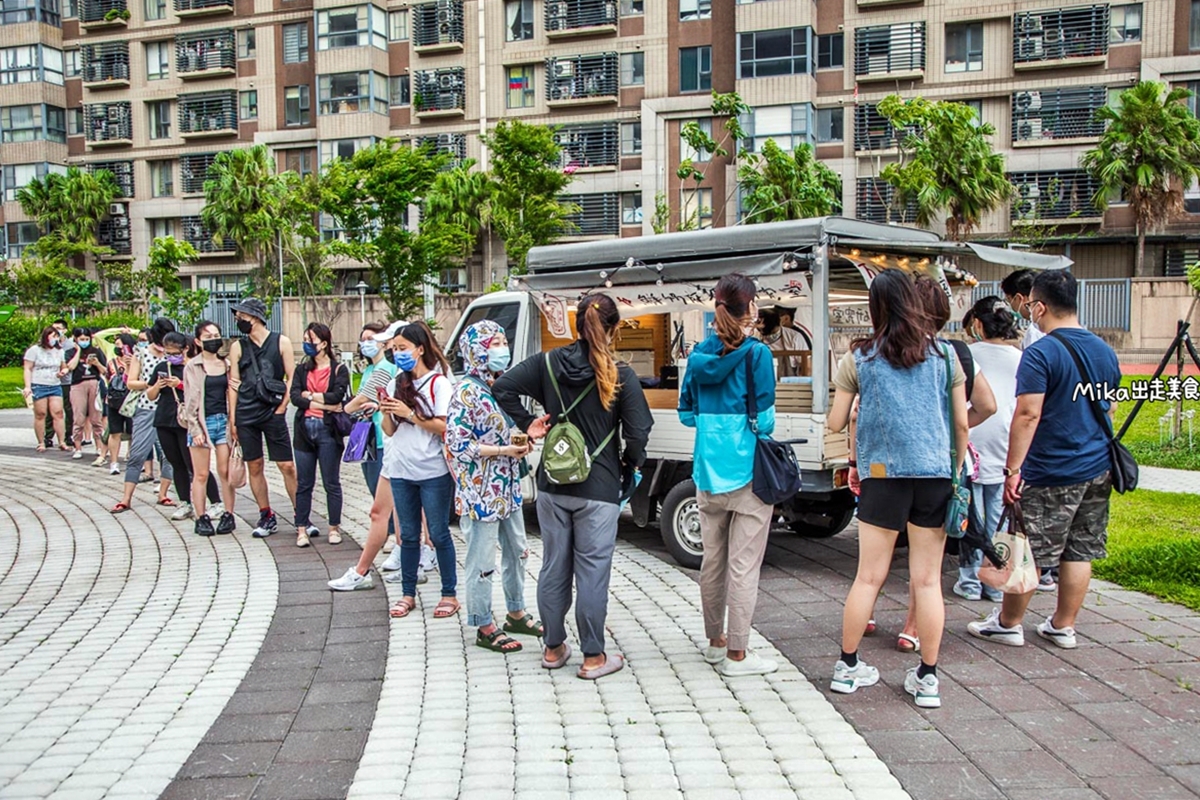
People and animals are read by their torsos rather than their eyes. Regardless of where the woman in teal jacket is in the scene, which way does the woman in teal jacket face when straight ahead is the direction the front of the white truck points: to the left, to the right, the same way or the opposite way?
to the right

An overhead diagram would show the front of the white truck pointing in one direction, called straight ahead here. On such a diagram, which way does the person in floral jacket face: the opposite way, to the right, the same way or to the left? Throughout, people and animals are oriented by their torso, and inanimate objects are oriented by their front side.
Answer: the opposite way

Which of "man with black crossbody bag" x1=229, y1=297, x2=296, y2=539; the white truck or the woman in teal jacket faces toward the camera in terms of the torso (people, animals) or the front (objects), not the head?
the man with black crossbody bag

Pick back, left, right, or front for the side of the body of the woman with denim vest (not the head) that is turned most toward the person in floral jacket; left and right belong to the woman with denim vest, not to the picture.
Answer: left

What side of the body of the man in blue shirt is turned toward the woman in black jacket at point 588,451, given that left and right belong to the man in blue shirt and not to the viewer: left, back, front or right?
left

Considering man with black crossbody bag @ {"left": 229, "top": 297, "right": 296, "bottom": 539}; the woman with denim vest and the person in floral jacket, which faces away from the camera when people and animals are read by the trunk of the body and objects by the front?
the woman with denim vest

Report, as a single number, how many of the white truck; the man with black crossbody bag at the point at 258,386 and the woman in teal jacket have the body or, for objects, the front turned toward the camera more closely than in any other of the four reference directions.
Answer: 1

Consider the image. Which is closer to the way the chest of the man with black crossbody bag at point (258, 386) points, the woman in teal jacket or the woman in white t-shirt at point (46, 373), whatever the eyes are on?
the woman in teal jacket

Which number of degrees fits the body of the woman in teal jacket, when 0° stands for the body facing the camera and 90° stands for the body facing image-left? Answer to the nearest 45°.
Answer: approximately 225°

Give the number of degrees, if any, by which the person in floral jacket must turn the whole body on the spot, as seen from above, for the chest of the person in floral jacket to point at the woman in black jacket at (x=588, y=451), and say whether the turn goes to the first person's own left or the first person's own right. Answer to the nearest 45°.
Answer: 0° — they already face them

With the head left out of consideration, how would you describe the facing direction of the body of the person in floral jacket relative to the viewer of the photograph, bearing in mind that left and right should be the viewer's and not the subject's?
facing the viewer and to the right of the viewer

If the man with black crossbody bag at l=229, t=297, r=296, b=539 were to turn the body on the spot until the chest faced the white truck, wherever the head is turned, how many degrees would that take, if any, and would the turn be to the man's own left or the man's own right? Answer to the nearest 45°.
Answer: approximately 45° to the man's own left

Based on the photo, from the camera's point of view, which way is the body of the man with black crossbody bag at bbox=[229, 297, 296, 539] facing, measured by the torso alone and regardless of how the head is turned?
toward the camera

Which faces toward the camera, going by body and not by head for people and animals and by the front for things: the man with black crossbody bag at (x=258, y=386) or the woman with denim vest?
the man with black crossbody bag

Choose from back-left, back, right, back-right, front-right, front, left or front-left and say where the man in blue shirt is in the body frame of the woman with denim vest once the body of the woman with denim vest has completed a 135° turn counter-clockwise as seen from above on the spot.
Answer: back

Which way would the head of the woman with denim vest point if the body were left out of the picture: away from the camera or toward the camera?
away from the camera

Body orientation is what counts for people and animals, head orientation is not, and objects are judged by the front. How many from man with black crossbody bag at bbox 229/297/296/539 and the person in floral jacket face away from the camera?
0
